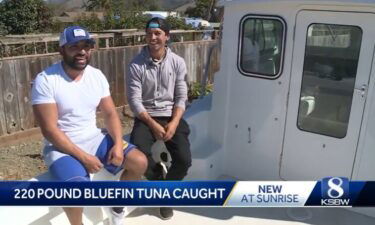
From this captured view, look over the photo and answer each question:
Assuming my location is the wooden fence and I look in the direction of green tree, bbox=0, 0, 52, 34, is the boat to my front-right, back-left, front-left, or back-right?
back-right

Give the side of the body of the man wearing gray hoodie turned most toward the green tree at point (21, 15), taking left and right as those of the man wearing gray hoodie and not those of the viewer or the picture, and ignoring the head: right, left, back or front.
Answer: back

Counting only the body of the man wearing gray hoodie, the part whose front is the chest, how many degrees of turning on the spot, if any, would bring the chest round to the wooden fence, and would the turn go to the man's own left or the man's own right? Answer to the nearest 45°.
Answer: approximately 135° to the man's own right

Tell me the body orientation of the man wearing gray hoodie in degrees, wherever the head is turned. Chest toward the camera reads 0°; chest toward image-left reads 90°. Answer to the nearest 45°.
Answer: approximately 0°

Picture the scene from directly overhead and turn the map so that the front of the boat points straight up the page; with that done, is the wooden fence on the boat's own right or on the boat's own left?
on the boat's own left

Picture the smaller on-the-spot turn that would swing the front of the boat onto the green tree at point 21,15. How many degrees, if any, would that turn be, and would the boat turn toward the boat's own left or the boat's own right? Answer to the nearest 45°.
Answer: approximately 45° to the boat's own left

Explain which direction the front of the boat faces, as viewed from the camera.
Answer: facing away from the viewer
